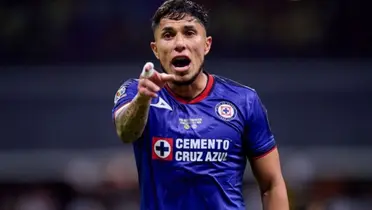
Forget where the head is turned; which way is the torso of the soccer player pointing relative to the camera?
toward the camera

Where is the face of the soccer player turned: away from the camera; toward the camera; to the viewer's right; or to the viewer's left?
toward the camera
